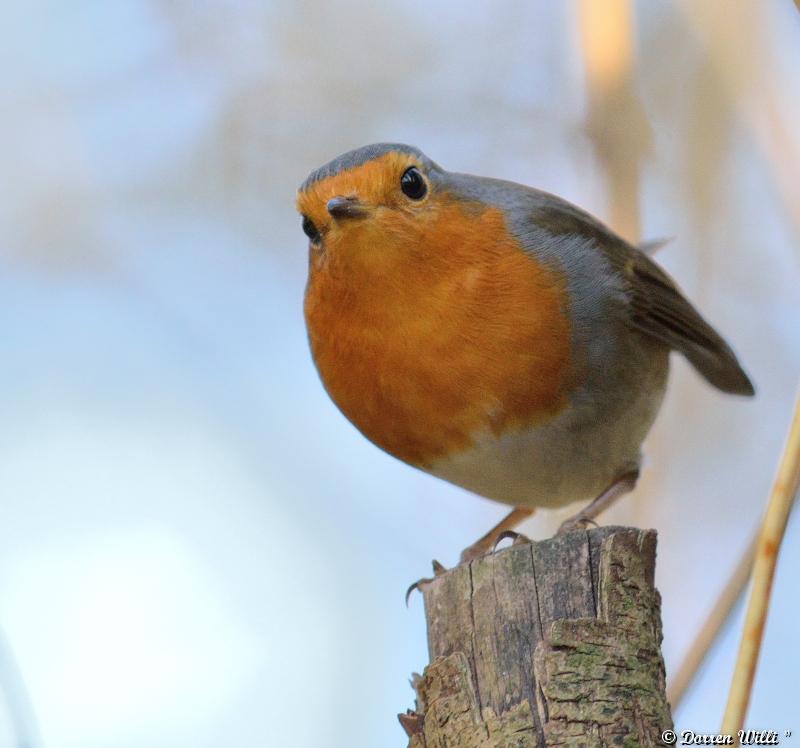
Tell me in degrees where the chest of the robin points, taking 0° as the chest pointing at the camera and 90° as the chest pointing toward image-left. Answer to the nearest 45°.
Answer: approximately 45°

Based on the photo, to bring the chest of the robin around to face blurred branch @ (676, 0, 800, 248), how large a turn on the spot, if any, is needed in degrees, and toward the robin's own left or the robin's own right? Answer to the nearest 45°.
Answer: approximately 135° to the robin's own left
